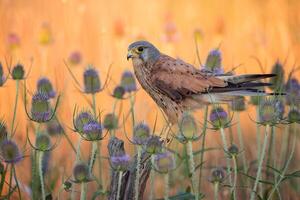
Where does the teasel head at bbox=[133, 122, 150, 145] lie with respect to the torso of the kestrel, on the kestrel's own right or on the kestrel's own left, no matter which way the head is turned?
on the kestrel's own left

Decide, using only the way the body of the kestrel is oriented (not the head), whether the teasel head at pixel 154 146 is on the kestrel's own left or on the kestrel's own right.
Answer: on the kestrel's own left

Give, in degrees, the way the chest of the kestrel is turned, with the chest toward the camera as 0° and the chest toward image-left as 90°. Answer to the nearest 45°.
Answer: approximately 90°

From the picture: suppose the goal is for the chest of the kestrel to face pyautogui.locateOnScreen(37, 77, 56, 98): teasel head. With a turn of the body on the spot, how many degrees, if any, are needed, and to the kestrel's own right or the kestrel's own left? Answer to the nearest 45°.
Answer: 0° — it already faces it

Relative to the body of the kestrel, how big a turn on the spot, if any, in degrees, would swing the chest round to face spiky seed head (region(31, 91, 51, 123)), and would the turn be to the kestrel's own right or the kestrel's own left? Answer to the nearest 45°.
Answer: approximately 45° to the kestrel's own left
